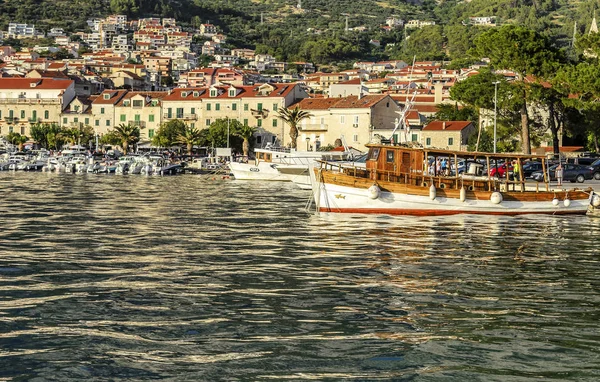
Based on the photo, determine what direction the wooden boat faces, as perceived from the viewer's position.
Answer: facing to the left of the viewer
